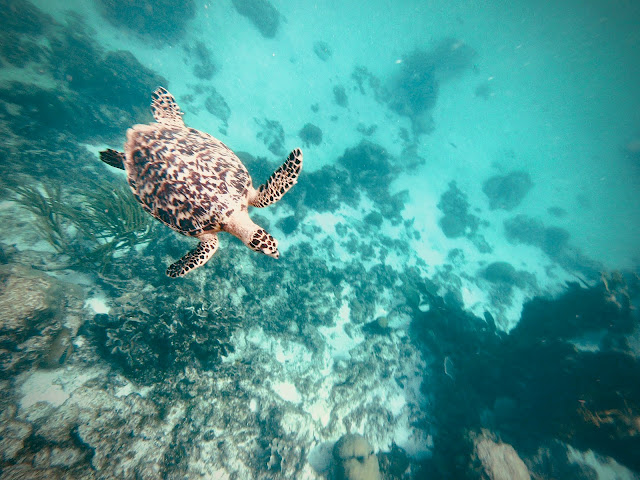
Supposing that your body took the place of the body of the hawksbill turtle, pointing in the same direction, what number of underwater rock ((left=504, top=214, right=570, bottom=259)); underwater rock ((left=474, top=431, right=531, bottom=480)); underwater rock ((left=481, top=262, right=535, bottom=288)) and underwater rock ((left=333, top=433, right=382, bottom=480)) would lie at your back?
0

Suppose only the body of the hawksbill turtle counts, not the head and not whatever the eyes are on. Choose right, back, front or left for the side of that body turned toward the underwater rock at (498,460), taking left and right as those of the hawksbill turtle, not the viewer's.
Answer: front

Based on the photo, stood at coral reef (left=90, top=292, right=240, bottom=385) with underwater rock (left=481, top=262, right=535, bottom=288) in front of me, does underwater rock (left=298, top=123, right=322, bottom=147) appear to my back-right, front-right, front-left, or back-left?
front-left

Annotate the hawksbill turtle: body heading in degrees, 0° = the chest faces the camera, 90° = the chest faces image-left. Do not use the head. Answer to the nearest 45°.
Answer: approximately 315°

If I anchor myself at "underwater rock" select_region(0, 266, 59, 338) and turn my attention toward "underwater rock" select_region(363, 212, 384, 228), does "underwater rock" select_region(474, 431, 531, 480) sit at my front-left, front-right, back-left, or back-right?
front-right

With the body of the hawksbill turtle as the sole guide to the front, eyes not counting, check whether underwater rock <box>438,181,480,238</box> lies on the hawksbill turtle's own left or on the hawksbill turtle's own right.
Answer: on the hawksbill turtle's own left

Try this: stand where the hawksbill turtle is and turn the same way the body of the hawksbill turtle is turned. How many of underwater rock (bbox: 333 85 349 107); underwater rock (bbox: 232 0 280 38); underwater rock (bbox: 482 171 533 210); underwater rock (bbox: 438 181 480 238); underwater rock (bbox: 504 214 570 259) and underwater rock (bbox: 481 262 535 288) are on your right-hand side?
0

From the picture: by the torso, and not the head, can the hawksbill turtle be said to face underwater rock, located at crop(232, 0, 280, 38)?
no

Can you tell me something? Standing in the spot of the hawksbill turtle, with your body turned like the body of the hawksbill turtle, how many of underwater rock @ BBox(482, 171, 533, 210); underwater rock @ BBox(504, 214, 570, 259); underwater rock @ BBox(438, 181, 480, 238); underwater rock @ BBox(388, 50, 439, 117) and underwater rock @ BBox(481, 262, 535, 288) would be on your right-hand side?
0

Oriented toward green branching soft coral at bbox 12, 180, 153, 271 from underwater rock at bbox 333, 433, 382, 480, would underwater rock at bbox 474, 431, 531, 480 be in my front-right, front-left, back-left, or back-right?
back-right

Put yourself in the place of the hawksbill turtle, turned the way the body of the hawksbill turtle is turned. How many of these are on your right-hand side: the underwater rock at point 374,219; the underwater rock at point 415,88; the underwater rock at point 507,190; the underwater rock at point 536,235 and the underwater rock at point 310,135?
0

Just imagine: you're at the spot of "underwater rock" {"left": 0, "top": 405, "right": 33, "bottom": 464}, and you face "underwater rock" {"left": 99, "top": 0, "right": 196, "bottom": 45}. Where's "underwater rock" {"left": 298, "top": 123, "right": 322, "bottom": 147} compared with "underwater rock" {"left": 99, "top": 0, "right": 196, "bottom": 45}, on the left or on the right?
right

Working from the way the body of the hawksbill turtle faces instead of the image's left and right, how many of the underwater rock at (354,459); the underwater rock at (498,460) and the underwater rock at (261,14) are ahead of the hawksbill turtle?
2

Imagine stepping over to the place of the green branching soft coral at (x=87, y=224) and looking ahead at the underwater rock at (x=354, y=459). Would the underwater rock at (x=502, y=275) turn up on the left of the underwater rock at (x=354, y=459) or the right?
left

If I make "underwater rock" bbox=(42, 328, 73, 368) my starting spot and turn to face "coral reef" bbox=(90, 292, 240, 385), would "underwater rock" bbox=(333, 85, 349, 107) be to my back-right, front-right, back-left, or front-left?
front-left

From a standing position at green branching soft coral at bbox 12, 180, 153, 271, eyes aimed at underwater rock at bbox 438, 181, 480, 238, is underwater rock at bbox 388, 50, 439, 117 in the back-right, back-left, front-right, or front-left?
front-left
